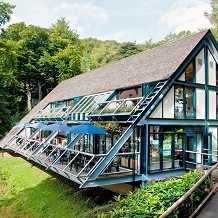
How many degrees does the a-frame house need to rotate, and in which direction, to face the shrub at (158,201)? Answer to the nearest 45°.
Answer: approximately 45° to its right

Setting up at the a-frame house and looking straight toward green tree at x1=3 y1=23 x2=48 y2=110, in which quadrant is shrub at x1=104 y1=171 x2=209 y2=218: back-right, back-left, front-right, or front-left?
back-left

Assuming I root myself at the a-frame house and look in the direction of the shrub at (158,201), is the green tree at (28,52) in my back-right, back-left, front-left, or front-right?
back-right

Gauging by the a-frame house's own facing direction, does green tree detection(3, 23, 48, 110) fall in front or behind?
behind

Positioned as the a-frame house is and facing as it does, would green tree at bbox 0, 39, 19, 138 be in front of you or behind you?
behind

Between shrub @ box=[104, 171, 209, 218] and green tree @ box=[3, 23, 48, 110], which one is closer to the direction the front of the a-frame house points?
the shrub
